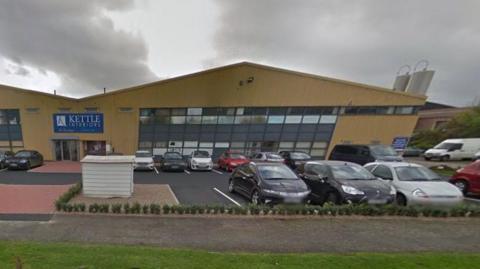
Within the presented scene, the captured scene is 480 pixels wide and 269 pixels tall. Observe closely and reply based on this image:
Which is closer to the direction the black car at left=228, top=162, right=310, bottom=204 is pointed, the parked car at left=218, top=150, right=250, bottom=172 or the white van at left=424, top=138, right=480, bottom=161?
the white van

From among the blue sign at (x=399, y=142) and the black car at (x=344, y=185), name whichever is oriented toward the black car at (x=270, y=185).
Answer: the blue sign

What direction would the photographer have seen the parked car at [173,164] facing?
facing the viewer

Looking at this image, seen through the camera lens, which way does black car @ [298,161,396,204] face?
facing the viewer and to the right of the viewer

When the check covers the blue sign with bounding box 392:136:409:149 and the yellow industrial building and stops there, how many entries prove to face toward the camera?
2

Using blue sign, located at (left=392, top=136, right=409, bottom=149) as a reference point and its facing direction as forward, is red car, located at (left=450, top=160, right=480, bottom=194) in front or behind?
in front

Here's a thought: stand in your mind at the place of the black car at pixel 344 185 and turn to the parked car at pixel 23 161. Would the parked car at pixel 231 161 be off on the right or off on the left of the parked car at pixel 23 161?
right

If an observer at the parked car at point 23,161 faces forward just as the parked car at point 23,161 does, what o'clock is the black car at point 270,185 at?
The black car is roughly at 10 o'clock from the parked car.

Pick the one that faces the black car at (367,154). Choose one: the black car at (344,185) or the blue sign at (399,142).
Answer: the blue sign

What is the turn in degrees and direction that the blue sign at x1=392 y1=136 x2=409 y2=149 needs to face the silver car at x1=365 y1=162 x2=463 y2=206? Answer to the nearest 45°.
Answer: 0° — it already faces it

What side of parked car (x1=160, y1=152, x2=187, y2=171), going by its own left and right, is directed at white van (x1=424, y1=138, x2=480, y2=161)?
left

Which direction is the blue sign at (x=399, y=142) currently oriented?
toward the camera

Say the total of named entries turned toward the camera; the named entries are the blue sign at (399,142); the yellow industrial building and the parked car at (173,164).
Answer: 3

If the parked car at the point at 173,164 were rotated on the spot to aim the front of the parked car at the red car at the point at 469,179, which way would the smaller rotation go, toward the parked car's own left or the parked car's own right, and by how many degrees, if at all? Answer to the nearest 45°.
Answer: approximately 45° to the parked car's own left

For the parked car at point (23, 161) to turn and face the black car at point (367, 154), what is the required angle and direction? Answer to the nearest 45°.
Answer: approximately 90° to its left
